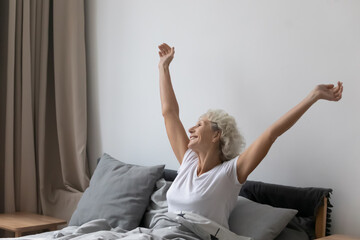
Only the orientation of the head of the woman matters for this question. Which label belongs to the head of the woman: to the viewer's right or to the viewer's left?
to the viewer's left

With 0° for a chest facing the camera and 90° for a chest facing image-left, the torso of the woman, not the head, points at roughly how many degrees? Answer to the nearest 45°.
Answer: approximately 45°

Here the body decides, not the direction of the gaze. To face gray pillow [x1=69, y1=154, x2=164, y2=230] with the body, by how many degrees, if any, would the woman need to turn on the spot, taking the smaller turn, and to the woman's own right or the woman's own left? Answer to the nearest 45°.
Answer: approximately 90° to the woman's own right

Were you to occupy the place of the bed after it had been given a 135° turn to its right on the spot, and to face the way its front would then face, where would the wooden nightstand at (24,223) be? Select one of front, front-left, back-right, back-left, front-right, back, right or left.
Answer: front-left

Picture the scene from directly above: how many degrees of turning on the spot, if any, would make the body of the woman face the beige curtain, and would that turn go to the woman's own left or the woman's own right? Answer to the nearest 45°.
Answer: approximately 90° to the woman's own right

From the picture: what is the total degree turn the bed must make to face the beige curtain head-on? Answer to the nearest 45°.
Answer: approximately 90° to its right

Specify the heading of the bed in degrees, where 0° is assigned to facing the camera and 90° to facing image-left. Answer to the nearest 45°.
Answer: approximately 45°
